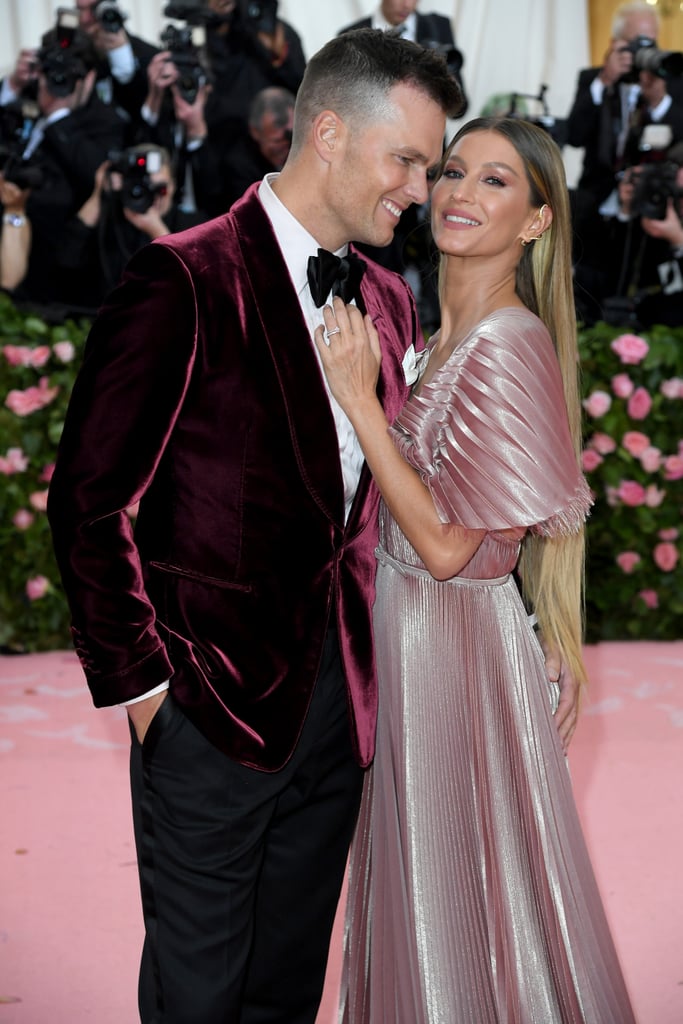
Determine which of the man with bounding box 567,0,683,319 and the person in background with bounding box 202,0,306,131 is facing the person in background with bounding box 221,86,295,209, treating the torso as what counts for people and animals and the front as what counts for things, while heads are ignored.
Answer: the person in background with bounding box 202,0,306,131

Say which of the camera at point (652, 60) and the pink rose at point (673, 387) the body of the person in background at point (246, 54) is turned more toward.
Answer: the pink rose

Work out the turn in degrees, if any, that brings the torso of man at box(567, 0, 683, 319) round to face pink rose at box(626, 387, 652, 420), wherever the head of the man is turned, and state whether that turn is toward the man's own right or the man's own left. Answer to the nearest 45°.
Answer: approximately 45° to the man's own right

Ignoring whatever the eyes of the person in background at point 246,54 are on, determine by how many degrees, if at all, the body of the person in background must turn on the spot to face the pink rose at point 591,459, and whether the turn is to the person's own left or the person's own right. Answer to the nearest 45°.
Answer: approximately 45° to the person's own left

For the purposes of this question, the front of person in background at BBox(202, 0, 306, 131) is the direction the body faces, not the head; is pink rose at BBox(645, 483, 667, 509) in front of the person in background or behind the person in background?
in front

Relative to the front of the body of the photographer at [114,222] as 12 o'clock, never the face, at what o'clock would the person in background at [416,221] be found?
The person in background is roughly at 9 o'clock from the photographer.

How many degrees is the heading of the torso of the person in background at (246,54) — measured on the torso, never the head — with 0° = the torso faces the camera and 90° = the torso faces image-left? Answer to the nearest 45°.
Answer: approximately 0°

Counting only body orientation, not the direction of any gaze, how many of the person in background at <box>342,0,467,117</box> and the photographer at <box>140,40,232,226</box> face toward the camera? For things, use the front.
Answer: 2

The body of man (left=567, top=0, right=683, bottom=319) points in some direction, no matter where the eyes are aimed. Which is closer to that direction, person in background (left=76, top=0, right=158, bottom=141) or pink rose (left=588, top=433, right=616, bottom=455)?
the pink rose

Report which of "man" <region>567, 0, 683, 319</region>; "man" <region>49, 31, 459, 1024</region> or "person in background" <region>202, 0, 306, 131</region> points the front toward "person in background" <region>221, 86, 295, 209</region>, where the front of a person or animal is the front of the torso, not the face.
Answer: "person in background" <region>202, 0, 306, 131</region>

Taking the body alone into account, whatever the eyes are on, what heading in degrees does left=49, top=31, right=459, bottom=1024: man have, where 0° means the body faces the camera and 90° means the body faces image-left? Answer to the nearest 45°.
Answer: approximately 315°

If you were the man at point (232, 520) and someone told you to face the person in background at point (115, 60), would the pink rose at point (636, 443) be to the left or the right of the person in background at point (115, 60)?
right
